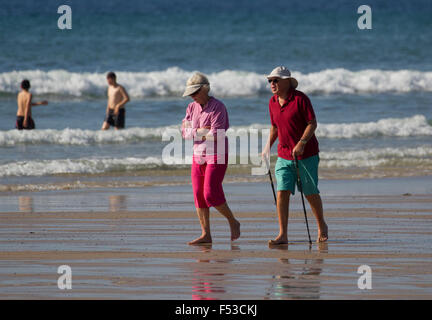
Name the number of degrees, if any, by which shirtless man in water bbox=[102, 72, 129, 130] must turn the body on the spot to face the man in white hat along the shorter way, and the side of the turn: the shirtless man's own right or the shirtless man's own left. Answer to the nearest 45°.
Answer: approximately 45° to the shirtless man's own left

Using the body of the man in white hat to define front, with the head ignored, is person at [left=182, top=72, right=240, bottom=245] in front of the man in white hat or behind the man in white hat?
in front

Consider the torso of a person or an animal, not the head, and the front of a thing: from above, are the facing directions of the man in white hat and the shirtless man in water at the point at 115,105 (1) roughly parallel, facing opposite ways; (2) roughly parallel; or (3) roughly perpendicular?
roughly parallel

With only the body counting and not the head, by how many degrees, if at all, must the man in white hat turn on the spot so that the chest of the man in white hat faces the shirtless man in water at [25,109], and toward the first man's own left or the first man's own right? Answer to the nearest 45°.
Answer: approximately 90° to the first man's own right

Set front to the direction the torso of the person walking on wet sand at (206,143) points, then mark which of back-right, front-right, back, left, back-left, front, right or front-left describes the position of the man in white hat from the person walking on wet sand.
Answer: back-left

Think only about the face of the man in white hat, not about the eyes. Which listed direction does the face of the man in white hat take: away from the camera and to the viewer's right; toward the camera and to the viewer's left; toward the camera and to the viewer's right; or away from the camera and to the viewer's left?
toward the camera and to the viewer's left

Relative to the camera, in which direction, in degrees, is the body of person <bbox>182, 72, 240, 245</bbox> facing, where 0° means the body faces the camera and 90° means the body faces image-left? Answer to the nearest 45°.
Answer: approximately 45°

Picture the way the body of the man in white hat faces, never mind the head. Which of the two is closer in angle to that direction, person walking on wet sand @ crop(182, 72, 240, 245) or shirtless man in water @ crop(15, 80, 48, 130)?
the person walking on wet sand

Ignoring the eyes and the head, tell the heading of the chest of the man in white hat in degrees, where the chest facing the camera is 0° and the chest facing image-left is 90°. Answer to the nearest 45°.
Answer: approximately 45°

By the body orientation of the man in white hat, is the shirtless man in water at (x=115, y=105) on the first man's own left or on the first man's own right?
on the first man's own right

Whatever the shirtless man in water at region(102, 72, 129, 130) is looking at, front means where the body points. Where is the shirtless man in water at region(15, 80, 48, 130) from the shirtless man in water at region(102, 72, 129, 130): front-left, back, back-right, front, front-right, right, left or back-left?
front-right
